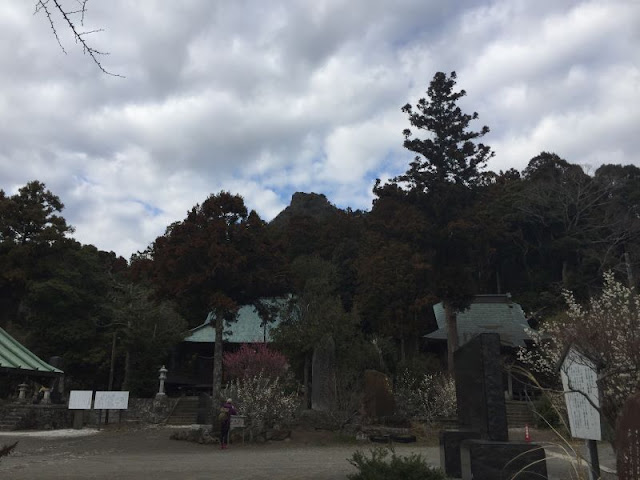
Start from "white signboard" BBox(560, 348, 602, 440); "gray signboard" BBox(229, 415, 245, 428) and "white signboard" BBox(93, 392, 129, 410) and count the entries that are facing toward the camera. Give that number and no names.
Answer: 3

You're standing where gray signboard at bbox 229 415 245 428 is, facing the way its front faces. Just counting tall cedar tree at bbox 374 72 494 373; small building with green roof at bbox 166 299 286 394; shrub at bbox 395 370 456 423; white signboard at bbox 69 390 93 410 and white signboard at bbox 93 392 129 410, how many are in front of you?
0

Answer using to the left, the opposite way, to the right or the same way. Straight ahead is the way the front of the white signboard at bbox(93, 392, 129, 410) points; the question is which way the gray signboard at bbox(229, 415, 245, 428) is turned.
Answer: the same way

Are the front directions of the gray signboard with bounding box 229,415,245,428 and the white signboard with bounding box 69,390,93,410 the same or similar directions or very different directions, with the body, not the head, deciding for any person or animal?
same or similar directions

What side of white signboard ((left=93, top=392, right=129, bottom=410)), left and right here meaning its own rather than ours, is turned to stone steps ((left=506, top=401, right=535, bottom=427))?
left

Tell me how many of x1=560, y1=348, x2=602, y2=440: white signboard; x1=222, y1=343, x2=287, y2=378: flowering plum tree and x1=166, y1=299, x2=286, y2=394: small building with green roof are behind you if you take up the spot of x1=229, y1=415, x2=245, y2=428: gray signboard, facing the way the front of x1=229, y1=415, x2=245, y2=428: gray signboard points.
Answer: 2

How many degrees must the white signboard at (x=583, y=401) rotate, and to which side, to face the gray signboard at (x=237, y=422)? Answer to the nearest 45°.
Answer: approximately 135° to its right

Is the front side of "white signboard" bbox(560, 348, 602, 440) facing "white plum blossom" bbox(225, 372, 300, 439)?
no

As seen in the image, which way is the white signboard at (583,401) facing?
toward the camera

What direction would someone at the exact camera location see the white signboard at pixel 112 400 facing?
facing the viewer

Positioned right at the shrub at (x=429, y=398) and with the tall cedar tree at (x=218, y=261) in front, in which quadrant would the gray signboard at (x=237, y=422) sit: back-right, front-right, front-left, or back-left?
front-left

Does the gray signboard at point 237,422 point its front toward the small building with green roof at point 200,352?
no

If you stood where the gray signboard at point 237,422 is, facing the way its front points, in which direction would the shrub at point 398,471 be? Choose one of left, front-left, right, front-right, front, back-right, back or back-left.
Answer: front

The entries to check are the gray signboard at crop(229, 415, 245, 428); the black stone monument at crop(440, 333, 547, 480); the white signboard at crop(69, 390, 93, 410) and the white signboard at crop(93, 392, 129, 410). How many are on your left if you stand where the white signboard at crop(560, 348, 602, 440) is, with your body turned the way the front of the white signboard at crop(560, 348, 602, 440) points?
0

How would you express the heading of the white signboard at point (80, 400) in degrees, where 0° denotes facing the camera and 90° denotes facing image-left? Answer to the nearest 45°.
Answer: approximately 0°
